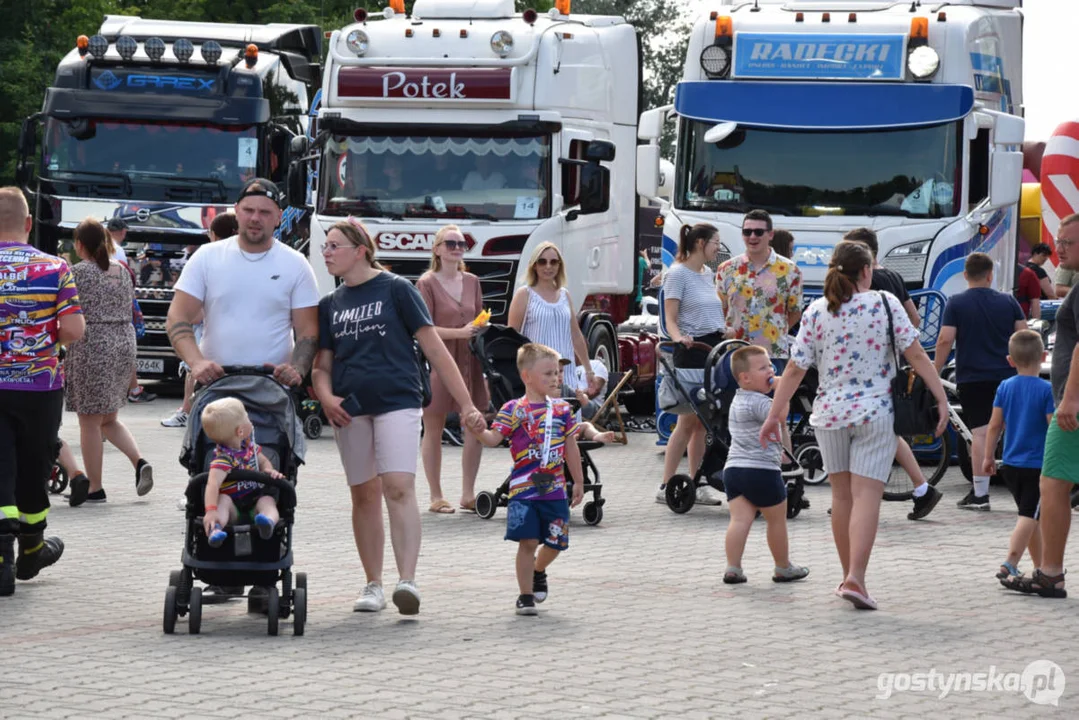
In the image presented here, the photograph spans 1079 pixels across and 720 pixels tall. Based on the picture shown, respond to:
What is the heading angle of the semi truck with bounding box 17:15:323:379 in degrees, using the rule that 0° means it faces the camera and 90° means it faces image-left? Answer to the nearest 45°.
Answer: approximately 0°

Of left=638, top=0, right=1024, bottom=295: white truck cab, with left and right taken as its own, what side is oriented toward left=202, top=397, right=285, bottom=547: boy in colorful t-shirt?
front

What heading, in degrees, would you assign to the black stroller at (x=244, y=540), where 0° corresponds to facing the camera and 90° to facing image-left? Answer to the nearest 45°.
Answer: approximately 0°

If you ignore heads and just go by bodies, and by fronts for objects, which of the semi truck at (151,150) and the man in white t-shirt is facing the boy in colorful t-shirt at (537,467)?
the semi truck
